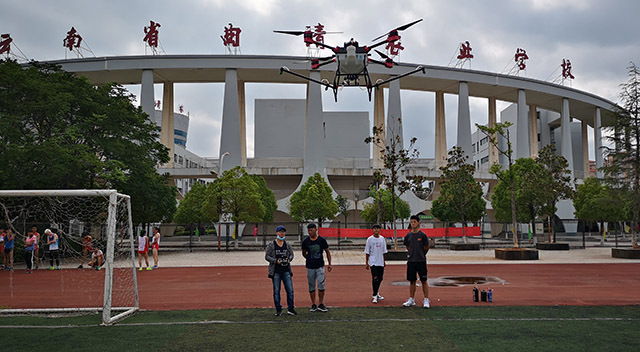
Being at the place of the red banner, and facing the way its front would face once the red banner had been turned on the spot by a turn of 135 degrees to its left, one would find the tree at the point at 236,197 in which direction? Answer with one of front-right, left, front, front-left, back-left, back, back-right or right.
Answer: back-left

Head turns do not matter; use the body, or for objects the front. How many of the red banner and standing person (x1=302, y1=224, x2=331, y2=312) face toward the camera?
2

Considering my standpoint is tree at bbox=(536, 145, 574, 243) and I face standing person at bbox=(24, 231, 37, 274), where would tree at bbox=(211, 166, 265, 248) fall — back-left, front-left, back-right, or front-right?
front-right

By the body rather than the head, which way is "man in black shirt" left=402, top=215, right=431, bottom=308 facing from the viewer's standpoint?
toward the camera

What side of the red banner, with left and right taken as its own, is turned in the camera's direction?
front

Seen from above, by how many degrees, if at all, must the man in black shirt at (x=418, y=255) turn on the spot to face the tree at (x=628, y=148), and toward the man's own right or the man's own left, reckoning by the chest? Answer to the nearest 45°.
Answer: approximately 135° to the man's own left

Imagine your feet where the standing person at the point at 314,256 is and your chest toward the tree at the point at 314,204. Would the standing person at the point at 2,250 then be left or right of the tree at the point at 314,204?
left
